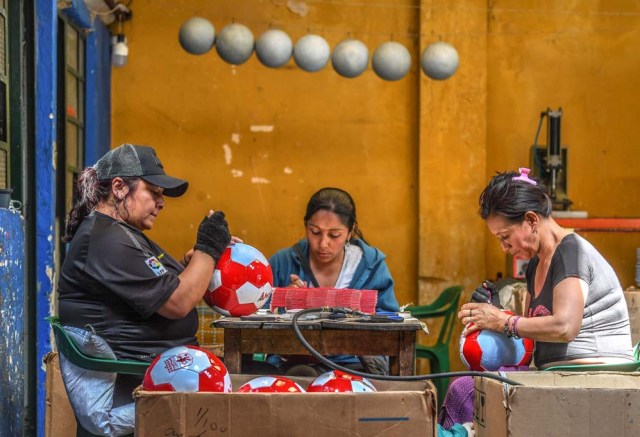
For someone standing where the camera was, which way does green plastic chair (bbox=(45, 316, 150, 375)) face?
facing to the right of the viewer

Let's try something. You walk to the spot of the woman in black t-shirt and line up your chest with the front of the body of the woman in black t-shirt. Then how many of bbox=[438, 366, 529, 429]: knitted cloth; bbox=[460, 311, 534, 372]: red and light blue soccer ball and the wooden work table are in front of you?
3

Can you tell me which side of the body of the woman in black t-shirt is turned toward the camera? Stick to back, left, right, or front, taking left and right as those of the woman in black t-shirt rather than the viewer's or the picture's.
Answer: right

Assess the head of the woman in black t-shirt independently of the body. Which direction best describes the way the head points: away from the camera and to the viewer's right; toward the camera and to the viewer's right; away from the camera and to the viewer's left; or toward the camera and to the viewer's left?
toward the camera and to the viewer's right

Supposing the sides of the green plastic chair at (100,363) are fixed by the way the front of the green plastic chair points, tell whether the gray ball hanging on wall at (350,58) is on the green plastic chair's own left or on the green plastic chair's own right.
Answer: on the green plastic chair's own left

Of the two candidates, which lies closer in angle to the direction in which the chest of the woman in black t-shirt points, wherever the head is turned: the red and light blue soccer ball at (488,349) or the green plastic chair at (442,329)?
the red and light blue soccer ball

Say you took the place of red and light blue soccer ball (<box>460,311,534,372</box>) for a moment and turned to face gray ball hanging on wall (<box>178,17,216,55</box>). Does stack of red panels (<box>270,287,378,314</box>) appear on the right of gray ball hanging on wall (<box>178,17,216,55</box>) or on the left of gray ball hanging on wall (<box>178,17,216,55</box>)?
left

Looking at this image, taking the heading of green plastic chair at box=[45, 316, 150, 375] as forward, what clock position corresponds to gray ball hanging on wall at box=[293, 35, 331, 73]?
The gray ball hanging on wall is roughly at 10 o'clock from the green plastic chair.
